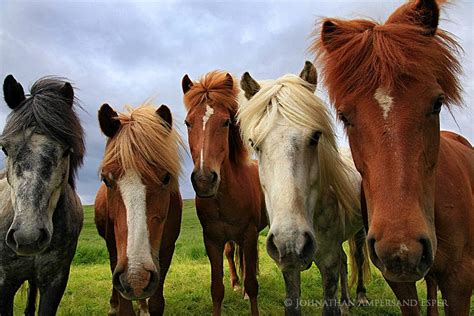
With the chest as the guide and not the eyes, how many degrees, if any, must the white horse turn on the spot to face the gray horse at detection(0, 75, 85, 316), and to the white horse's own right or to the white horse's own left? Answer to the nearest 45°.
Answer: approximately 45° to the white horse's own right

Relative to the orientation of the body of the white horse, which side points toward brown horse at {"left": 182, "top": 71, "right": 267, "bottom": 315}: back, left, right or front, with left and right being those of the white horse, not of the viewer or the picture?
right

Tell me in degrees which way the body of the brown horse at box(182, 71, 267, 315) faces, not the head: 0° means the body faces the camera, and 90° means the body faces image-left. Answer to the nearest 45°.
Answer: approximately 0°

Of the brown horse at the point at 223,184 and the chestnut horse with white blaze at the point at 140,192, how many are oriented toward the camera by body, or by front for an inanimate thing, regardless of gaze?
2

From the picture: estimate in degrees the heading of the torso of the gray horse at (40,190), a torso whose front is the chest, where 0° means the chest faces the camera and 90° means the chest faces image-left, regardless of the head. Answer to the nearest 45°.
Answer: approximately 0°

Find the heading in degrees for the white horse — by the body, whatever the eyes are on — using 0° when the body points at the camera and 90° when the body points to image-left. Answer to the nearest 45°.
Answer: approximately 45°

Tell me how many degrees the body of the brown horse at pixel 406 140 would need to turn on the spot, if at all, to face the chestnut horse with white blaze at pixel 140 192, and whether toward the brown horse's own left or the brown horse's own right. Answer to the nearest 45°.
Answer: approximately 45° to the brown horse's own right

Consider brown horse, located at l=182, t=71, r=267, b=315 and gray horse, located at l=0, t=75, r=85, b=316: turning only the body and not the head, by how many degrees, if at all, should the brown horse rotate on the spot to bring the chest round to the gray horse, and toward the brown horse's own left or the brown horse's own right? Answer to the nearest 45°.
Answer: approximately 45° to the brown horse's own right

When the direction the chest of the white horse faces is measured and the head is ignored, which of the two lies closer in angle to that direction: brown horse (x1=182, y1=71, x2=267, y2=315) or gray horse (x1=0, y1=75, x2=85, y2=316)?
the gray horse
